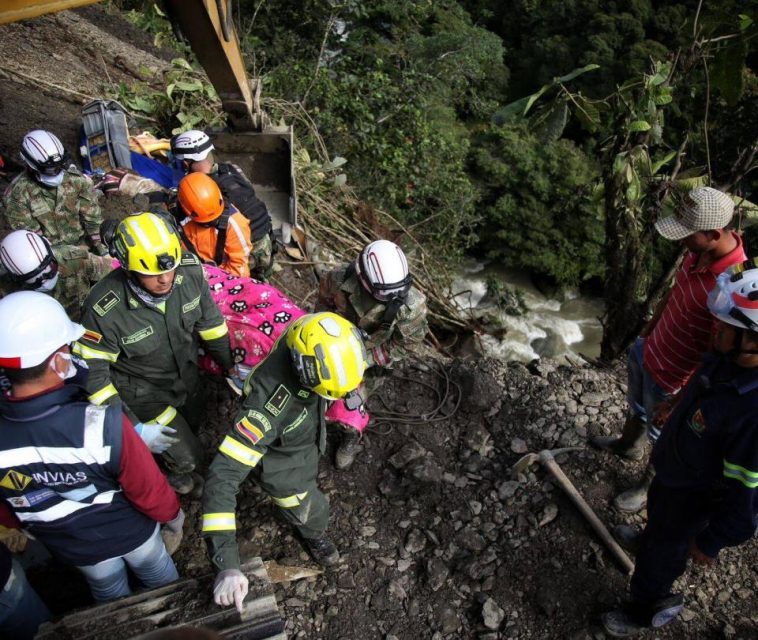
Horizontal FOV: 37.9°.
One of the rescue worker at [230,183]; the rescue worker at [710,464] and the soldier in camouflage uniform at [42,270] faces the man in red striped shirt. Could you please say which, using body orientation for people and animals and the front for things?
the soldier in camouflage uniform

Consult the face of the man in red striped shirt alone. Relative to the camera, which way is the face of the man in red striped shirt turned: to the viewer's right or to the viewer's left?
to the viewer's left

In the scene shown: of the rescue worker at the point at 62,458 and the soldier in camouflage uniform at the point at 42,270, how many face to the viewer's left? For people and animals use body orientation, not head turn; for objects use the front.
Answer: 0

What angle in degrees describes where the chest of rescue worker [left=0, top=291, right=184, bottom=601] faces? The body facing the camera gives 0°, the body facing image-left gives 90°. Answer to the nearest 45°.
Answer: approximately 225°

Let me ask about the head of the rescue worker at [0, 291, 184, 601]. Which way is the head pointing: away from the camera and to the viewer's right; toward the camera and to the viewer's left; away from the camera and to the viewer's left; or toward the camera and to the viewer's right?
away from the camera and to the viewer's right

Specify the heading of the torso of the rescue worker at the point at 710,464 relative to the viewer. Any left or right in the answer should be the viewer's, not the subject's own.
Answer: facing the viewer and to the left of the viewer

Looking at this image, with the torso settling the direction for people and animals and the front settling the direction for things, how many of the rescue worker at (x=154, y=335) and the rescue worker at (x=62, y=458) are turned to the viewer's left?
0

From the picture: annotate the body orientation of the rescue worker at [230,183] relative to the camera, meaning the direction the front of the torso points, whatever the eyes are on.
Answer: to the viewer's left

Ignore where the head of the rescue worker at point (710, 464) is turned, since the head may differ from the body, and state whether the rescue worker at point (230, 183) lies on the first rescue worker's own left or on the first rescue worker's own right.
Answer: on the first rescue worker's own right
